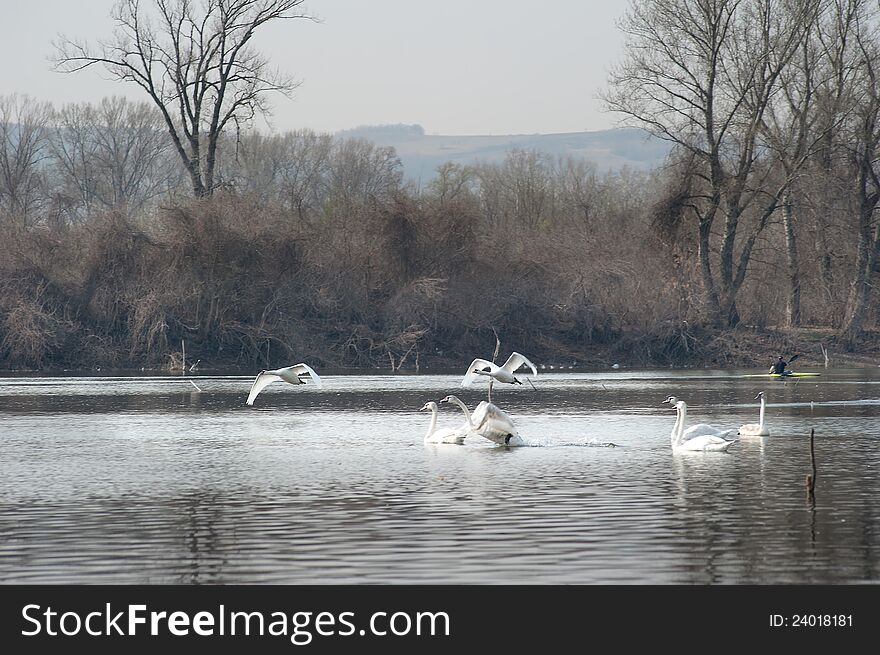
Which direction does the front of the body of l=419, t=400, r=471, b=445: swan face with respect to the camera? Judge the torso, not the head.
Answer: to the viewer's left

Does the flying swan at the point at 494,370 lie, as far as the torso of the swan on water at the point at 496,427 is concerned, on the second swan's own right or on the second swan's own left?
on the second swan's own right

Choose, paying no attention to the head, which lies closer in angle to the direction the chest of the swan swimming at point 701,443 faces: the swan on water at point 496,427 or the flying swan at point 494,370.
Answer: the swan on water

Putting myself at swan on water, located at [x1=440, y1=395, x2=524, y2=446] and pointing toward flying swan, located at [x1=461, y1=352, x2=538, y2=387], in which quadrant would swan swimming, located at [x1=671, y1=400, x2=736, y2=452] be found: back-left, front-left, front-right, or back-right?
back-right

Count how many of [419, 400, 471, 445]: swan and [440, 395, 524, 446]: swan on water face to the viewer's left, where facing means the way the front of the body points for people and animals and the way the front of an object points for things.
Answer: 2

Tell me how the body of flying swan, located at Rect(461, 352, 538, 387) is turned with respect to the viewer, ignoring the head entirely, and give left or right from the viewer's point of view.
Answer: facing the viewer and to the left of the viewer

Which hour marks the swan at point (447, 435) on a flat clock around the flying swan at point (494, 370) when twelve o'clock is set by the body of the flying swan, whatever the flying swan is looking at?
The swan is roughly at 11 o'clock from the flying swan.

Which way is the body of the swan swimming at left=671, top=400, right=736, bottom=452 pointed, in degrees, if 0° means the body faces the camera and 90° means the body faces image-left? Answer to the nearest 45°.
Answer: approximately 90°

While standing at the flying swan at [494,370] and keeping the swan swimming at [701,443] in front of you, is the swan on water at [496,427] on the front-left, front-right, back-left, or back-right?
front-right

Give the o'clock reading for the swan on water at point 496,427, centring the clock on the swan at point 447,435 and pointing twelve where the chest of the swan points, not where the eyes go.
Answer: The swan on water is roughly at 7 o'clock from the swan.

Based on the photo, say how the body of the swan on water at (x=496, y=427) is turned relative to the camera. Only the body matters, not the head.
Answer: to the viewer's left
